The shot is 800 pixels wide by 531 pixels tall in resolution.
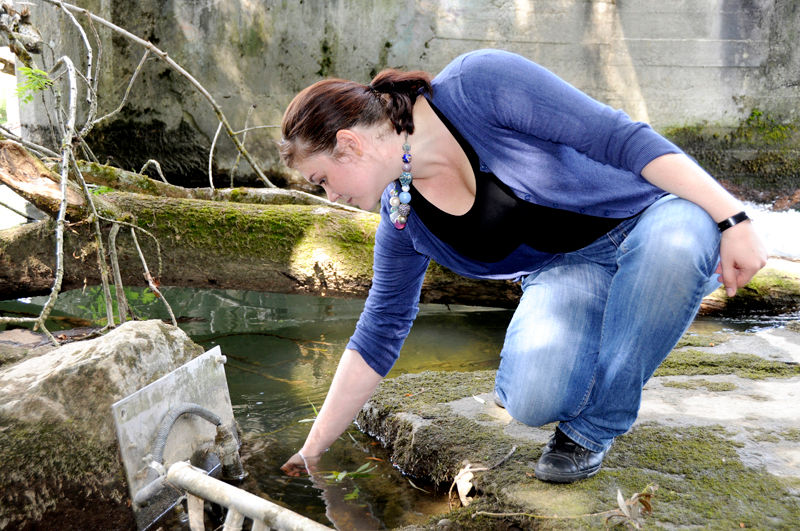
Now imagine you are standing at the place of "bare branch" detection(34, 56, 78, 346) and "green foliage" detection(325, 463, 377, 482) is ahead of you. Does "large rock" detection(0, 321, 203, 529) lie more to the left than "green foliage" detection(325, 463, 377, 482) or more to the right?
right

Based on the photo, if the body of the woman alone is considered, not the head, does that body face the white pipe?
yes

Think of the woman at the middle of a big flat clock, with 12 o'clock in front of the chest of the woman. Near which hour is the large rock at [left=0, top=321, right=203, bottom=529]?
The large rock is roughly at 1 o'clock from the woman.

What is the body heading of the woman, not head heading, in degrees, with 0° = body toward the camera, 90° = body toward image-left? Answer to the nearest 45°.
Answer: approximately 45°

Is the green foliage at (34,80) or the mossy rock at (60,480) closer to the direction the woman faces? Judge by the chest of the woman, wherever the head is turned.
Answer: the mossy rock

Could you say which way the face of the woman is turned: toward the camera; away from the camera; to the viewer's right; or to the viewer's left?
to the viewer's left

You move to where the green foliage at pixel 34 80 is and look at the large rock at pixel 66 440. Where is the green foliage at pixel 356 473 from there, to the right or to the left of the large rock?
left

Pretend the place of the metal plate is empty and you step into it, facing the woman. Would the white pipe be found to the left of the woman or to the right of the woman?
right
